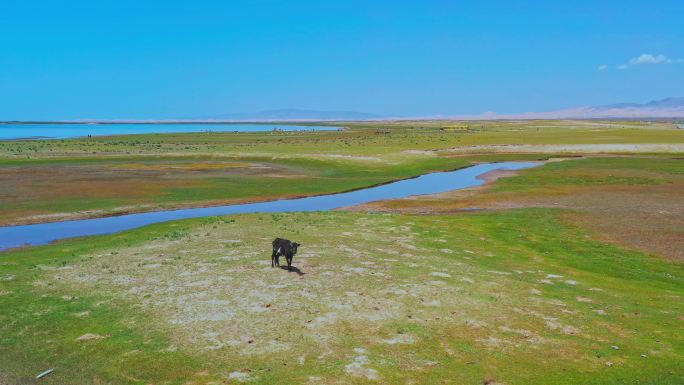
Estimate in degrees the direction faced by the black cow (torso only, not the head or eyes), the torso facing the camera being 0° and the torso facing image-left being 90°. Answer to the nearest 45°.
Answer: approximately 315°
